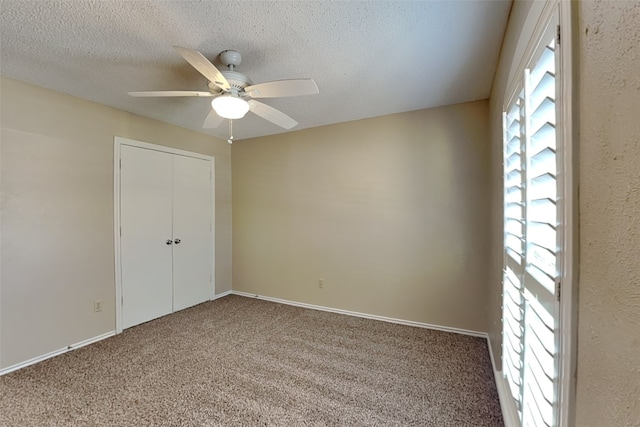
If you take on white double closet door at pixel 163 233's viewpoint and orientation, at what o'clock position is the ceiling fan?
The ceiling fan is roughly at 1 o'clock from the white double closet door.

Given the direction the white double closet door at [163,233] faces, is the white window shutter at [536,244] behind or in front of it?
in front

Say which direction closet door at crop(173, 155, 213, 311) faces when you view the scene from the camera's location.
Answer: facing the viewer and to the right of the viewer

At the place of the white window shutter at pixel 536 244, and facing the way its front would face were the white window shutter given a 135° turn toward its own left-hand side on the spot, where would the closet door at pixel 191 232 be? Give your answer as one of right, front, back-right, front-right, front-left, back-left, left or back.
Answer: back-right

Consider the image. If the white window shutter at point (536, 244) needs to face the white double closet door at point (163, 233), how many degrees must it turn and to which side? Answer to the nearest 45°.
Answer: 0° — it already faces it

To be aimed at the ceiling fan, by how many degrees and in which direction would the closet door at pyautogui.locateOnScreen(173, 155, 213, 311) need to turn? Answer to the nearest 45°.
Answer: approximately 45° to its right

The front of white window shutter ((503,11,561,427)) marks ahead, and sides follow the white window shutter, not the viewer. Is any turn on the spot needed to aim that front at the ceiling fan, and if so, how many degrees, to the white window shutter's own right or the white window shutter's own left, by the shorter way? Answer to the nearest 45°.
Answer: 0° — it already faces it

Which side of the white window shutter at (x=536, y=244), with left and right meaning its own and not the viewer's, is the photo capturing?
left

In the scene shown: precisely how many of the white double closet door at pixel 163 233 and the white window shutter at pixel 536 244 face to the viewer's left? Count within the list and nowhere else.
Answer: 1
